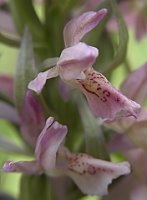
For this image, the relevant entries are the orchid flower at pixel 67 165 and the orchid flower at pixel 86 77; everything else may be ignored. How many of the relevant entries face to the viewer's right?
2

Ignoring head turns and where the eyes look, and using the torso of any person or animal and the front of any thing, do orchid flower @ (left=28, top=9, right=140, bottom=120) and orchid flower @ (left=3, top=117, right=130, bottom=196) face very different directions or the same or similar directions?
same or similar directions

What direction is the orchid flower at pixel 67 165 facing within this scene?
to the viewer's right

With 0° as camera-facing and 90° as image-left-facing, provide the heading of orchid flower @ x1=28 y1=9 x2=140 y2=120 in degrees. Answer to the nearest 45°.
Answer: approximately 270°
